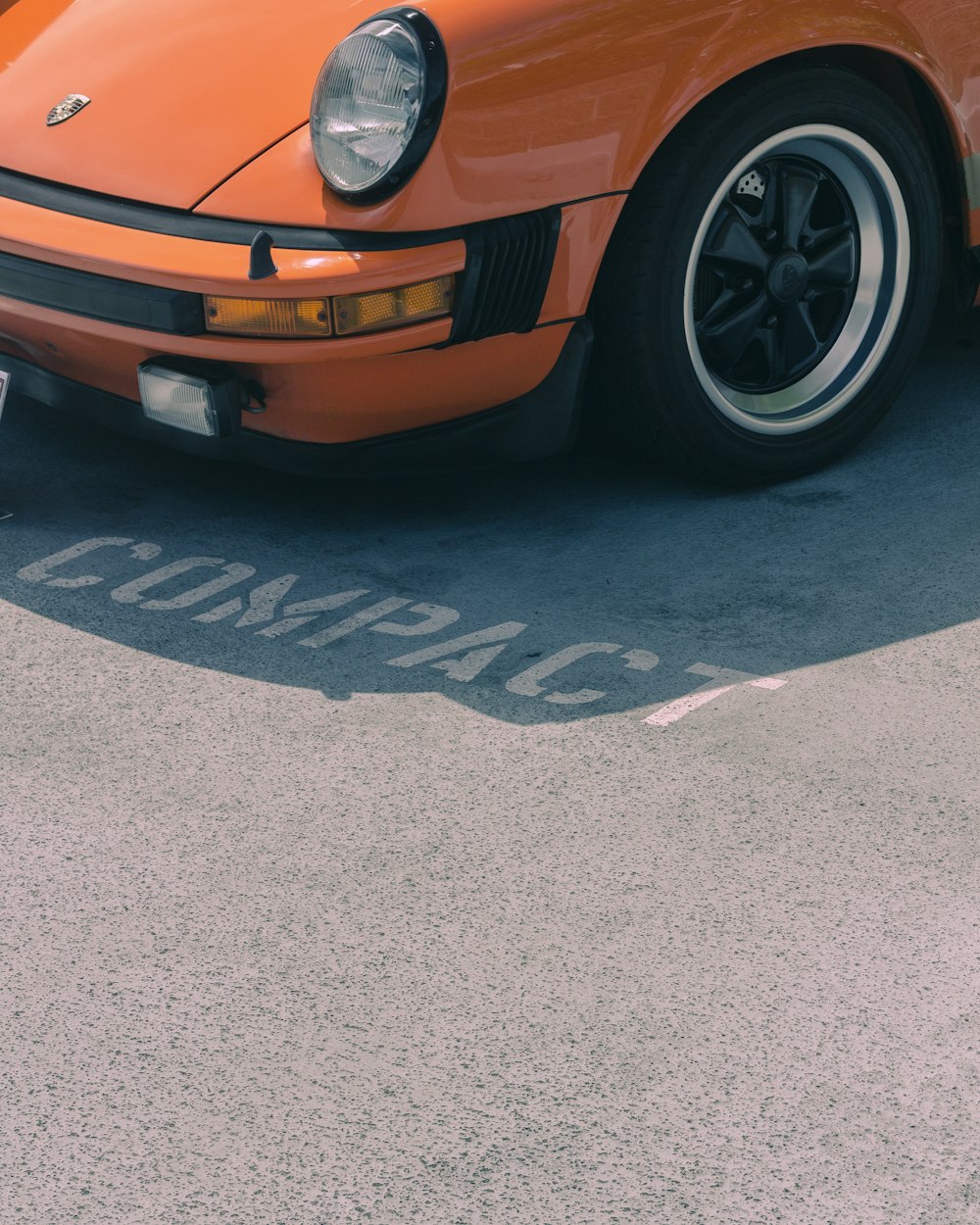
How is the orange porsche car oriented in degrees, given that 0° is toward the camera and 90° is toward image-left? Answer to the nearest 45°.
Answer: approximately 45°
